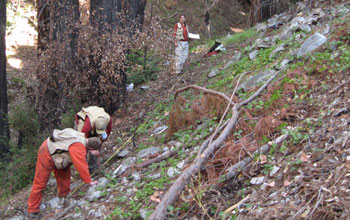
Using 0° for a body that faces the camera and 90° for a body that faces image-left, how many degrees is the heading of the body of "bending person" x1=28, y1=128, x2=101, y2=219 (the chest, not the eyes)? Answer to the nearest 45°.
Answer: approximately 270°

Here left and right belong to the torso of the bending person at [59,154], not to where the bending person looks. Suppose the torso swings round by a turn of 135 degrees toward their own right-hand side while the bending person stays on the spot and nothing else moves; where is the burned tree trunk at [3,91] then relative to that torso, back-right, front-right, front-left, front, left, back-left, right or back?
back-right

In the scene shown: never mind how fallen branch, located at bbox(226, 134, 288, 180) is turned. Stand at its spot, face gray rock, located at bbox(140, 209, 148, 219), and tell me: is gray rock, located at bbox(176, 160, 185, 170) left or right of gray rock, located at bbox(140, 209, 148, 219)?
right

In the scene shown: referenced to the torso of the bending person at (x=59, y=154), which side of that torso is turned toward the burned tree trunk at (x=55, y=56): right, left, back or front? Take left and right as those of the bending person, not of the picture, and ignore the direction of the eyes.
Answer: left

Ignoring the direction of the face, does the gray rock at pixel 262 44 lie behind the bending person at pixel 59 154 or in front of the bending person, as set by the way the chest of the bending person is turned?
in front

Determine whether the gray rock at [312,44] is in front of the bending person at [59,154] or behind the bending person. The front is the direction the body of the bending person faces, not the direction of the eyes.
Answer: in front

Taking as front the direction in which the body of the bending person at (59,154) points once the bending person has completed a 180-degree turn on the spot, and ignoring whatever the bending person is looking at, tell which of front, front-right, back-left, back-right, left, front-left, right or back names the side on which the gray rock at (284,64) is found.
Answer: back

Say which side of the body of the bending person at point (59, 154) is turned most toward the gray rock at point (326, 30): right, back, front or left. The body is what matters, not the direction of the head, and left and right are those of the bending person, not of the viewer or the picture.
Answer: front

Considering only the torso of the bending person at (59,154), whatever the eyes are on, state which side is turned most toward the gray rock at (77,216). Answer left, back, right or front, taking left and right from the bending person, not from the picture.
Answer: right

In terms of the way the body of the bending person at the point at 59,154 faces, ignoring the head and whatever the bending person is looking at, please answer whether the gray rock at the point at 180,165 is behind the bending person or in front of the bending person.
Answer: in front

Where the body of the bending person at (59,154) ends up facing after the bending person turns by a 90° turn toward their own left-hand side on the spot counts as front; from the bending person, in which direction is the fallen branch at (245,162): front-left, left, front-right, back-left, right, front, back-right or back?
back-right

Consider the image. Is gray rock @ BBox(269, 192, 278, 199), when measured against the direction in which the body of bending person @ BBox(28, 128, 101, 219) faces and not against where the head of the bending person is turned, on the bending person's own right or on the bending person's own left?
on the bending person's own right

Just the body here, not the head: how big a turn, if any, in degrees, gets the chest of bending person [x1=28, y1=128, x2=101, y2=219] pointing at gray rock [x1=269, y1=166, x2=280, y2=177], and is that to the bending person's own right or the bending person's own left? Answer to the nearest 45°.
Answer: approximately 45° to the bending person's own right
